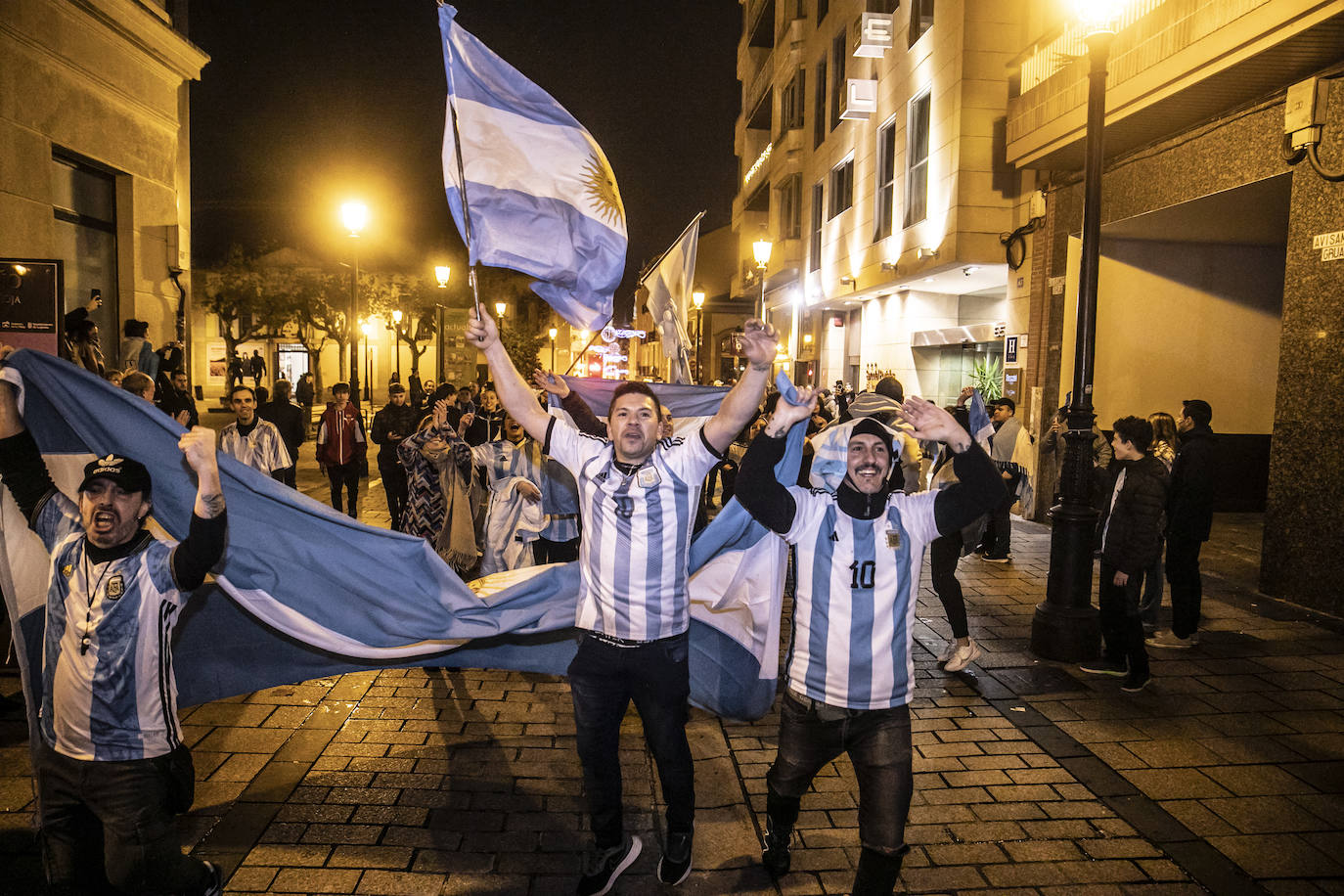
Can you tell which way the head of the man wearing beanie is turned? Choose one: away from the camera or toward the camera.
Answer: toward the camera

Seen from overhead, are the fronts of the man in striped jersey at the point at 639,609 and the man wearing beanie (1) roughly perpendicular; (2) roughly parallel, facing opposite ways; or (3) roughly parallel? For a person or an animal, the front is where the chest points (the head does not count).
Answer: roughly parallel

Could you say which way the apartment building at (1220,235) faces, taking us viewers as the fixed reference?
facing the viewer and to the left of the viewer

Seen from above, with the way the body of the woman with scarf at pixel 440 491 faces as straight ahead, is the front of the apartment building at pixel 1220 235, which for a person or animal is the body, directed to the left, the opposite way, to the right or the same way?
to the right

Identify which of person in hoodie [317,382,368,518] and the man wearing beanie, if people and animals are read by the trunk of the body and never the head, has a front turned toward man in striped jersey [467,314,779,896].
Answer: the person in hoodie

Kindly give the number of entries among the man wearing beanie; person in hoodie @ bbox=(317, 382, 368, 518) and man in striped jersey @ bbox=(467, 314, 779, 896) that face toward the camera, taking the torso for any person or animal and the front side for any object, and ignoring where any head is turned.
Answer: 3

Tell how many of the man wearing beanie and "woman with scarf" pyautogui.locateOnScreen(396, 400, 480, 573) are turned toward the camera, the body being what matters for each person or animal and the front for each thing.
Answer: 2

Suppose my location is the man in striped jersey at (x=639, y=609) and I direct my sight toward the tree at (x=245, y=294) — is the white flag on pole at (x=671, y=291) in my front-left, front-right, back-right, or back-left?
front-right

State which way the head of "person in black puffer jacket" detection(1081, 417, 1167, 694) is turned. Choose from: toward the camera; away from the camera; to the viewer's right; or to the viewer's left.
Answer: to the viewer's left

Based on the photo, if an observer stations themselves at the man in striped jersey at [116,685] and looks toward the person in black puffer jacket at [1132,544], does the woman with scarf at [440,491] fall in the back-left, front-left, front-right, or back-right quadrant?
front-left

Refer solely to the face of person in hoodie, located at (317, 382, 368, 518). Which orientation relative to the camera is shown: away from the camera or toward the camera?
toward the camera

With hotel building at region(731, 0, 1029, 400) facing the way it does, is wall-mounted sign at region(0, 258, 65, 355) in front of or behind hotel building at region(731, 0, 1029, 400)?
in front

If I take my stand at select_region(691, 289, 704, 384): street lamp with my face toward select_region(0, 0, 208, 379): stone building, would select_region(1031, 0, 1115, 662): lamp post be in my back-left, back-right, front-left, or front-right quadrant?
front-left

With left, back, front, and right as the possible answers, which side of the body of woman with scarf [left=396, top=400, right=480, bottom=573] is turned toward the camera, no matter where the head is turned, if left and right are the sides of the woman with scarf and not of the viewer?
front

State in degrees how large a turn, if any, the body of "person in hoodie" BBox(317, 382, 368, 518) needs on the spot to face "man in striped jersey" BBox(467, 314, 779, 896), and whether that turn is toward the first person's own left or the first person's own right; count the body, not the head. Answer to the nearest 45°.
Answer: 0° — they already face them

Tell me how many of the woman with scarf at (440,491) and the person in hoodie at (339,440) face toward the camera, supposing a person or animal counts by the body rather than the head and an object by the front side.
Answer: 2

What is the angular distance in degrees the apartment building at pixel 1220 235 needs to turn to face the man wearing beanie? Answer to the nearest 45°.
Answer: approximately 45° to its left

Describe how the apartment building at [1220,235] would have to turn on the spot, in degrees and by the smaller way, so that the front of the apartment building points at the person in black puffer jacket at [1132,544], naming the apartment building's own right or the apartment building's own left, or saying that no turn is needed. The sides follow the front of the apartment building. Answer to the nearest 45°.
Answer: approximately 45° to the apartment building's own left

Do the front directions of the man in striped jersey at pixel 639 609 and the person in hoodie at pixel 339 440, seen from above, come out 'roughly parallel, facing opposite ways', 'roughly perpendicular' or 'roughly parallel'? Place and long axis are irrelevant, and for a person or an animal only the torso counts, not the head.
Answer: roughly parallel

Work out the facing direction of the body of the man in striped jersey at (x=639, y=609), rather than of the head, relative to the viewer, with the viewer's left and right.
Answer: facing the viewer

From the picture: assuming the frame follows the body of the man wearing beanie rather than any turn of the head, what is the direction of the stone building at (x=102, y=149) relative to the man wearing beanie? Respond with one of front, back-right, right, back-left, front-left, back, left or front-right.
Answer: back-right
